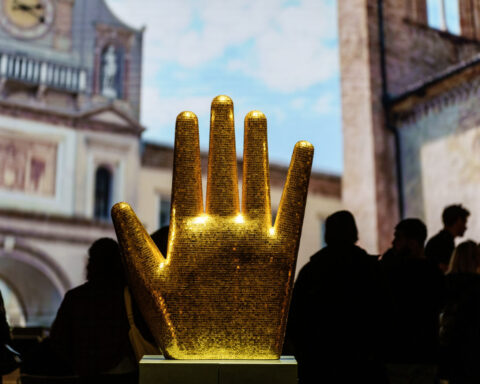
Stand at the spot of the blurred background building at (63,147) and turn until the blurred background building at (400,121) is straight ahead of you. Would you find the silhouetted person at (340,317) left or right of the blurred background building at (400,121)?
right

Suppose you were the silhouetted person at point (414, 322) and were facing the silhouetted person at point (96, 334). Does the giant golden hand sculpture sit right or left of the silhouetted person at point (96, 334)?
left

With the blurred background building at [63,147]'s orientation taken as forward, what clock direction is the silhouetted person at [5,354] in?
The silhouetted person is roughly at 1 o'clock from the blurred background building.

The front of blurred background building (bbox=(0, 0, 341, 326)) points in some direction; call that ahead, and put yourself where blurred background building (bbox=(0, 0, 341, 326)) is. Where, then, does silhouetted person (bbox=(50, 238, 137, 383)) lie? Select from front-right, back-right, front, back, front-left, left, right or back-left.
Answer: front-right

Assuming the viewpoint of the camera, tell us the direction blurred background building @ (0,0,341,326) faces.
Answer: facing the viewer and to the right of the viewer

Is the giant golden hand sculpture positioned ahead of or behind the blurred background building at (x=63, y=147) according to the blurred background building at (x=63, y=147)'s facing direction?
ahead

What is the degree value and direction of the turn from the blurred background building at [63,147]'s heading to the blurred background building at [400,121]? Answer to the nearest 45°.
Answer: approximately 45° to its left

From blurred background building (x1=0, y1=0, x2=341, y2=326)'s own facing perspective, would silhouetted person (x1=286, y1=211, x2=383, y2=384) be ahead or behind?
ahead
